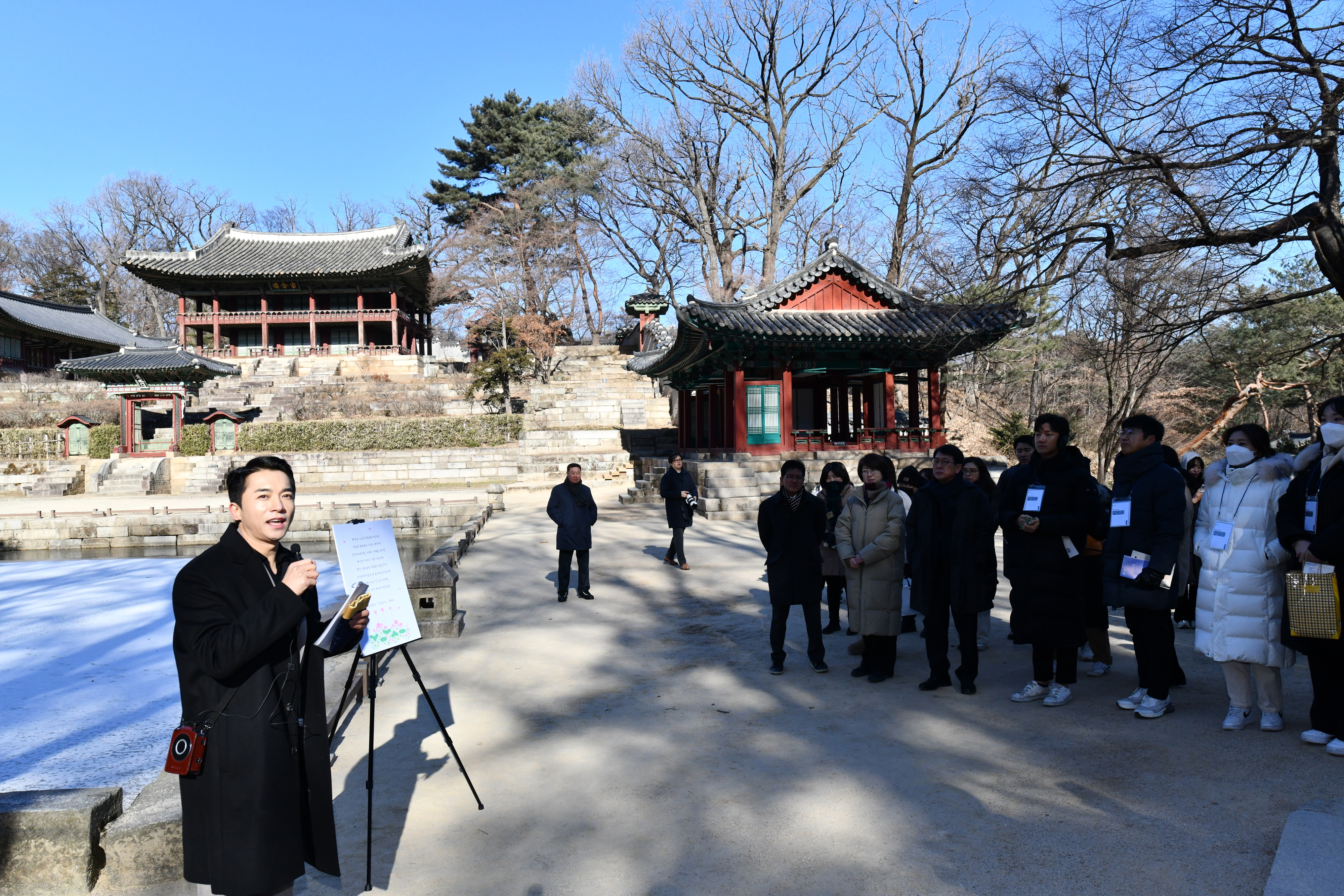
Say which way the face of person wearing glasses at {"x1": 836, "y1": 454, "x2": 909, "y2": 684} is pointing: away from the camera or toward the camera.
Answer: toward the camera

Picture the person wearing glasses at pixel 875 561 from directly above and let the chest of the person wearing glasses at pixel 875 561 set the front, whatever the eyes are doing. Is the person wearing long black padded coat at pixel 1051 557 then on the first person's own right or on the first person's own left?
on the first person's own left

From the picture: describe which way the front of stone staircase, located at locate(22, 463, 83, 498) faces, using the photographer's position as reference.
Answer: facing the viewer

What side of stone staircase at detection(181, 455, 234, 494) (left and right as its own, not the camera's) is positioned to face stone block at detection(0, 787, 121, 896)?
front

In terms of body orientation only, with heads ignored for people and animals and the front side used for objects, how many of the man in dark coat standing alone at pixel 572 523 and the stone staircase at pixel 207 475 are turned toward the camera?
2

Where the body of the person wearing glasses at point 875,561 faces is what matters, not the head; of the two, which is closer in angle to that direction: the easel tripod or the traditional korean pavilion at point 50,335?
the easel tripod

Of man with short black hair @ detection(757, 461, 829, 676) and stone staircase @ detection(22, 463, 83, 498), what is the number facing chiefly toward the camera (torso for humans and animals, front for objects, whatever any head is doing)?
2

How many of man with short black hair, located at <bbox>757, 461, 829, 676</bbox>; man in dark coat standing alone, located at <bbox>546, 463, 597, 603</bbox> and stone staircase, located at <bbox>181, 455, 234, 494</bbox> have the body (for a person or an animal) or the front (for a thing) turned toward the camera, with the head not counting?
3

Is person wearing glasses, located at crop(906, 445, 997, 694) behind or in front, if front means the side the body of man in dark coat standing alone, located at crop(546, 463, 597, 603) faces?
in front

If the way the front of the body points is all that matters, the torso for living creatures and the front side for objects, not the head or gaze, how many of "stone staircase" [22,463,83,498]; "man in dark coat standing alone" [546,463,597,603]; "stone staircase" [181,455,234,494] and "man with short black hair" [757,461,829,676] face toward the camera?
4

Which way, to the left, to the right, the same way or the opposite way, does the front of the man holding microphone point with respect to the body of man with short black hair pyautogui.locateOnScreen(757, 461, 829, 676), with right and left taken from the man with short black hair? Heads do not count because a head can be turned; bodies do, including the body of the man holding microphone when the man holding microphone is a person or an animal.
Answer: to the left

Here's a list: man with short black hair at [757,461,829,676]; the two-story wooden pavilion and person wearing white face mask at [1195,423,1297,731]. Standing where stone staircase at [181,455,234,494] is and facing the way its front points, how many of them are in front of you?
2

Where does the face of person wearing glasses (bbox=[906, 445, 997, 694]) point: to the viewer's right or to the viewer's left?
to the viewer's left

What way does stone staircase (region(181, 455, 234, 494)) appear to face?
toward the camera

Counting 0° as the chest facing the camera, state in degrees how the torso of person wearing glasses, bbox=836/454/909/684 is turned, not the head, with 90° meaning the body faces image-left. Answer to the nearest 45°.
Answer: approximately 45°

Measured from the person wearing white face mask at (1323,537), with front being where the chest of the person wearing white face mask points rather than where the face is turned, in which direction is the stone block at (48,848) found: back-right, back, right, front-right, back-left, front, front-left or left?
front

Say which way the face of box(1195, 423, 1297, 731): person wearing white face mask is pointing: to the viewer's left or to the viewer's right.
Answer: to the viewer's left

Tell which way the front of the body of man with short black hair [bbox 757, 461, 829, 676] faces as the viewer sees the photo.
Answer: toward the camera

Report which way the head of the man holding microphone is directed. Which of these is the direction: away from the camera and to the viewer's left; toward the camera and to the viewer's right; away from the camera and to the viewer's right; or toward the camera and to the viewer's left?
toward the camera and to the viewer's right
